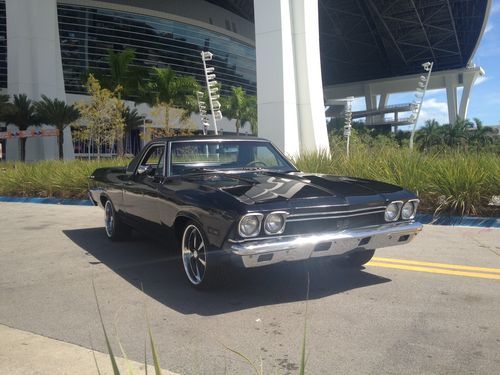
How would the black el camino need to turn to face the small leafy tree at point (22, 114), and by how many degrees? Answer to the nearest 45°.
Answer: approximately 180°

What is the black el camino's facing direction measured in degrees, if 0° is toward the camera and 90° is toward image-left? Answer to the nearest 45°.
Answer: approximately 315°

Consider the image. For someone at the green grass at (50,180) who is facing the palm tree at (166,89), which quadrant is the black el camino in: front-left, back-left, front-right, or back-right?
back-right

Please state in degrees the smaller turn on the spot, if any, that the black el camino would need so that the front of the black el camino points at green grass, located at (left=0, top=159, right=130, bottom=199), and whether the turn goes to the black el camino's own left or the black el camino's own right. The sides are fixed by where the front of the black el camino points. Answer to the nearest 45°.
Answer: approximately 180°

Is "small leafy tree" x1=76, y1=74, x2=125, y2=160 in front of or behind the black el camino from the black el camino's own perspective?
behind

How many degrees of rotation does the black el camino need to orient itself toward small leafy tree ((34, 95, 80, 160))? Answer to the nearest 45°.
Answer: approximately 180°

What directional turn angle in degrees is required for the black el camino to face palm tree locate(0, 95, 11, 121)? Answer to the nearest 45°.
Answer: approximately 180°

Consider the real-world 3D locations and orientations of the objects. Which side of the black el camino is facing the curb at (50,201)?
back

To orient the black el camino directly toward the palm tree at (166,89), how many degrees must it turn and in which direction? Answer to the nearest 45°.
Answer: approximately 135° to its left
